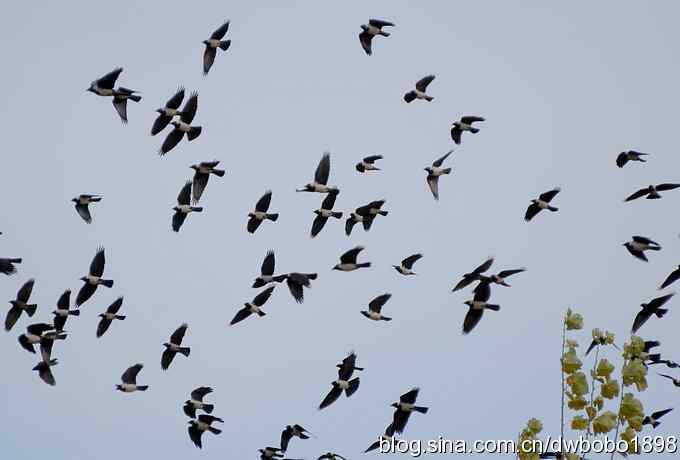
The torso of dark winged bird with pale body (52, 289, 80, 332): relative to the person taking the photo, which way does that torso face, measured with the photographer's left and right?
facing to the left of the viewer

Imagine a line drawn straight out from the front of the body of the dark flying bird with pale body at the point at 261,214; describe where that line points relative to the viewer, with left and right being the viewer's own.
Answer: facing to the left of the viewer

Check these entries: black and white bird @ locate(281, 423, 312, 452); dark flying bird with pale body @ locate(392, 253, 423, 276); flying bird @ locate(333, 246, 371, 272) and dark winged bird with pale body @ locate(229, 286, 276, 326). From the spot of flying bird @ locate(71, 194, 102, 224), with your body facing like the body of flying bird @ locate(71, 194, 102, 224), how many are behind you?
4

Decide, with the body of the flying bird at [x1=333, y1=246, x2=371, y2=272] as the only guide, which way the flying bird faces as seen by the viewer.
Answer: to the viewer's left

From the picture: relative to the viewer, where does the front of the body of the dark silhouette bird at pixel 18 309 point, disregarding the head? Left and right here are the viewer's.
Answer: facing to the left of the viewer

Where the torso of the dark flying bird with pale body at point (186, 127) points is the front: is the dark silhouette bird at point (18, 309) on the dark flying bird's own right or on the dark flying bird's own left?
on the dark flying bird's own right

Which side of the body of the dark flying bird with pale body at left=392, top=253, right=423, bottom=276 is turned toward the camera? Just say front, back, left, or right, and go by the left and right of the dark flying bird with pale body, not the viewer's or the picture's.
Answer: left
